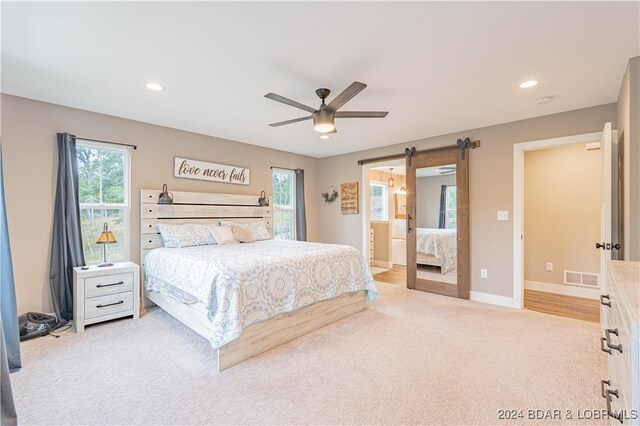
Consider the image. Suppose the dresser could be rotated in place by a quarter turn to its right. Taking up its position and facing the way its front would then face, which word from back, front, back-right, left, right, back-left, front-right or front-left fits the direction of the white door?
front

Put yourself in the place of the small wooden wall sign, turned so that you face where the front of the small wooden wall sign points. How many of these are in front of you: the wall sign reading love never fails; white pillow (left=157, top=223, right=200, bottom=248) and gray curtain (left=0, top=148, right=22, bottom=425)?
3

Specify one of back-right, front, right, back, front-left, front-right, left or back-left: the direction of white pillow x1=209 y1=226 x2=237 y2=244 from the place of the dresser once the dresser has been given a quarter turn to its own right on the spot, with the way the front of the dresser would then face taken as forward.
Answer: left

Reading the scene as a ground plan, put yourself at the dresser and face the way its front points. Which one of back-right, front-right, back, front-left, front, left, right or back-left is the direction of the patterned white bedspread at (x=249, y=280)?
front

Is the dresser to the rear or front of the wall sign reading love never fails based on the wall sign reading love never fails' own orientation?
to the front

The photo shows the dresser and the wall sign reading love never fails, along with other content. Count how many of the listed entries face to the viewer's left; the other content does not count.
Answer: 1

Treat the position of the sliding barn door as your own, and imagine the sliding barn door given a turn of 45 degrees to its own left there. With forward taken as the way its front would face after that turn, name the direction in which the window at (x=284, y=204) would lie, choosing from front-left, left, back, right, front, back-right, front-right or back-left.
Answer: right

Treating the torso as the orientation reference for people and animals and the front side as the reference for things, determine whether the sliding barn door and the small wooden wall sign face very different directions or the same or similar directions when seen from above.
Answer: same or similar directions

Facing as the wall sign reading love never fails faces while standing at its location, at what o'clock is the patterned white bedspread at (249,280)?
The patterned white bedspread is roughly at 1 o'clock from the wall sign reading love never fails.

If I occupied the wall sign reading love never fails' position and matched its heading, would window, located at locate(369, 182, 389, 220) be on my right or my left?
on my left

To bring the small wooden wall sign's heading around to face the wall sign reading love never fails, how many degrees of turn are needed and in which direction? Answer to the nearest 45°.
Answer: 0° — it already faces it

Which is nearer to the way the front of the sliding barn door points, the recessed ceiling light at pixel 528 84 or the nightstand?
the nightstand

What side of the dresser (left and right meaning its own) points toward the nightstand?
front

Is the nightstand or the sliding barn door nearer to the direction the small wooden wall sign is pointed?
the nightstand

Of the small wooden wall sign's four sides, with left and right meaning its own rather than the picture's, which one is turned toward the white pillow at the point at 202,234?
front

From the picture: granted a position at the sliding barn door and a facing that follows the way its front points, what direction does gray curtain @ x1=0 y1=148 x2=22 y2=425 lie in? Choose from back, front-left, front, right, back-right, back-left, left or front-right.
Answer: front
